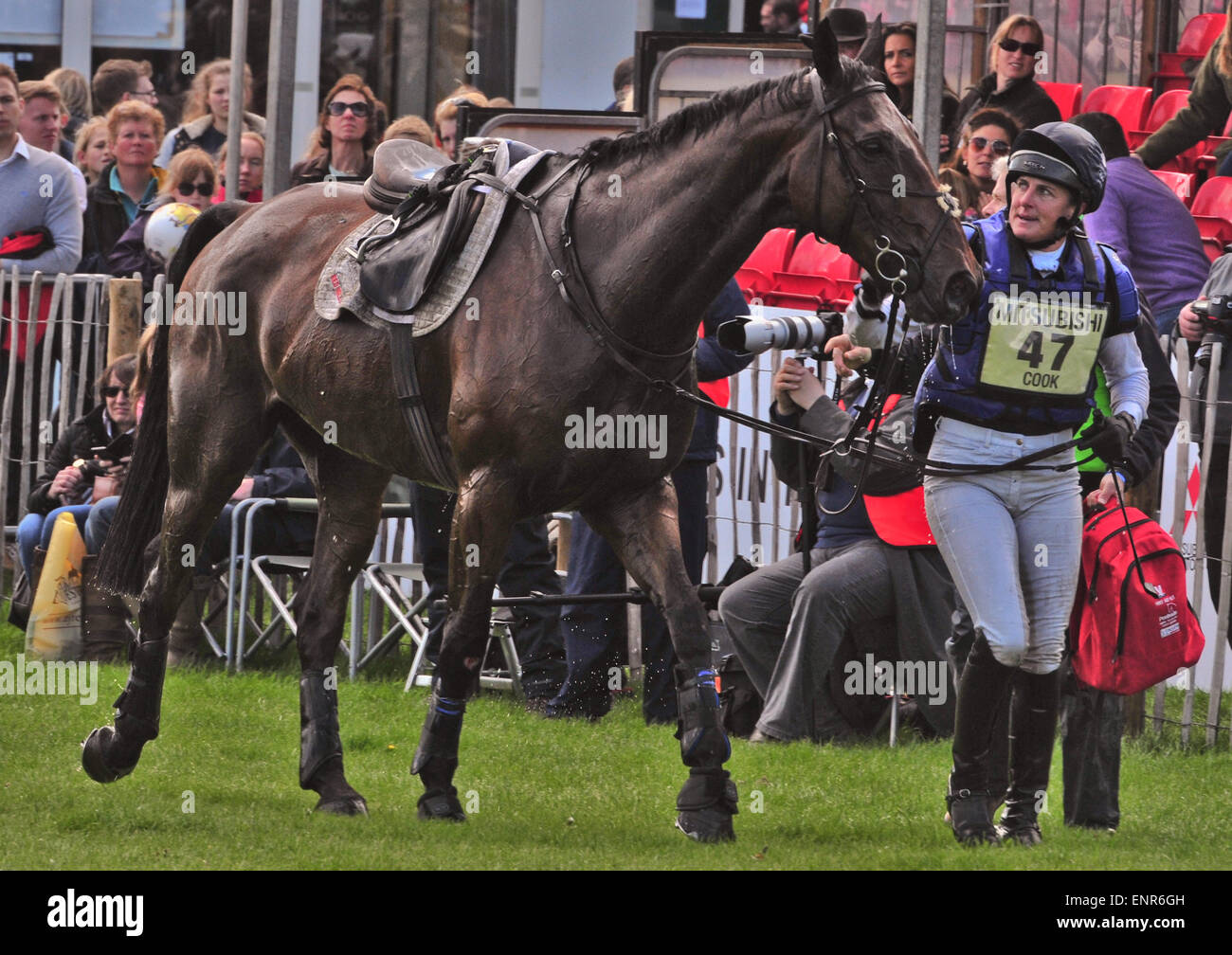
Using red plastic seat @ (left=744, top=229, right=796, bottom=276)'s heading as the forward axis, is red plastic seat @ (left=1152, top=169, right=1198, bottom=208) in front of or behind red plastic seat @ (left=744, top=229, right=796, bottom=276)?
behind

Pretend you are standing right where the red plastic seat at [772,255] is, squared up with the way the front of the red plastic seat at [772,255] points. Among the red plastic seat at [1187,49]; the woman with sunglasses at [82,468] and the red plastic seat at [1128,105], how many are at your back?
2

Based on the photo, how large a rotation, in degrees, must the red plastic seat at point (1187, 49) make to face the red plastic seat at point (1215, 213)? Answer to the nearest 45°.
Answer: approximately 45° to its left

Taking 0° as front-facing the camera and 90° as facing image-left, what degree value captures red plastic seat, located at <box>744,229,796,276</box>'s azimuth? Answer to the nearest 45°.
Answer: approximately 45°

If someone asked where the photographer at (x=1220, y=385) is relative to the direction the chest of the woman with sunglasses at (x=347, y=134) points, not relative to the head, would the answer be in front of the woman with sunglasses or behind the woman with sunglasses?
in front

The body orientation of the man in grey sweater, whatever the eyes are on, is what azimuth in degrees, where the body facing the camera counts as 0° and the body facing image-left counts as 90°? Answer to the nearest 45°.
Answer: approximately 0°

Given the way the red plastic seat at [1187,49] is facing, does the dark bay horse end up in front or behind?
in front

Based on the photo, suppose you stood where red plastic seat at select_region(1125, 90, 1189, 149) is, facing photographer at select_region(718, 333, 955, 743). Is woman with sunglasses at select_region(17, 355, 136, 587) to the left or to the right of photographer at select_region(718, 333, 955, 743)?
right

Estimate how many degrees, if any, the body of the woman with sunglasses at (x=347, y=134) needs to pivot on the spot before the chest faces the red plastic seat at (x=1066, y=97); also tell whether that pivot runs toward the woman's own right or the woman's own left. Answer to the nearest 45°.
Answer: approximately 90° to the woman's own left

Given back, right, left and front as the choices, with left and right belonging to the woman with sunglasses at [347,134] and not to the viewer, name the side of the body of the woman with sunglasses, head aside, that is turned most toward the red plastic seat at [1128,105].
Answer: left
